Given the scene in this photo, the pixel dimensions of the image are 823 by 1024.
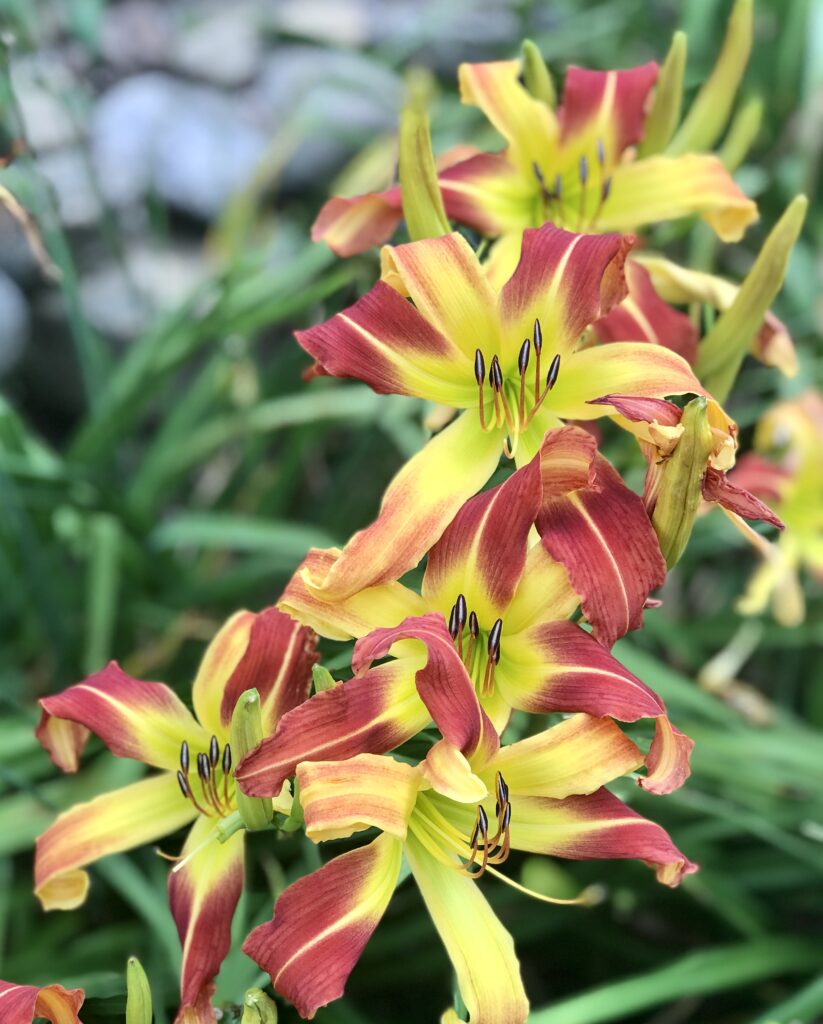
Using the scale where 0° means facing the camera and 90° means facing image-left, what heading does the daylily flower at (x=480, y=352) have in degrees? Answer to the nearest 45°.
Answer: approximately 0°

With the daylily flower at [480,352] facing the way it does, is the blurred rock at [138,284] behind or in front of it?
behind
